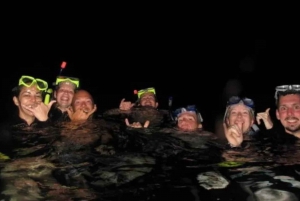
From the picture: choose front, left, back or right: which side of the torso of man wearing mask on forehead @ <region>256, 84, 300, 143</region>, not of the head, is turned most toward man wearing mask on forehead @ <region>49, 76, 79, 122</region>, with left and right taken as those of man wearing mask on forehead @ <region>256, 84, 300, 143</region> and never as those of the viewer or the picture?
right

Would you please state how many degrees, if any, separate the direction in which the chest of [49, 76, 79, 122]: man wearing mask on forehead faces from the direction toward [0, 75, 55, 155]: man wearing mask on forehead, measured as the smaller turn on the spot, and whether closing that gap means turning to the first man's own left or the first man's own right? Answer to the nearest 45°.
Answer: approximately 45° to the first man's own right

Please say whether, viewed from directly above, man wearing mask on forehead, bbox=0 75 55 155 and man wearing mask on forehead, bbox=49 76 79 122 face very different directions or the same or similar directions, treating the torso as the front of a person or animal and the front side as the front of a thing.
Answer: same or similar directions

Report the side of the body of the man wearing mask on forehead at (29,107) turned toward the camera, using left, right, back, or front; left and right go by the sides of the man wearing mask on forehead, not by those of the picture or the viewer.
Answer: front

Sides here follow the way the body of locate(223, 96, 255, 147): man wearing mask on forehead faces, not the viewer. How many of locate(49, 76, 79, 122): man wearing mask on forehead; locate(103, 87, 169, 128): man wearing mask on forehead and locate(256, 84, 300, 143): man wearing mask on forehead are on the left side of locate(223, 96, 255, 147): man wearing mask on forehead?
1

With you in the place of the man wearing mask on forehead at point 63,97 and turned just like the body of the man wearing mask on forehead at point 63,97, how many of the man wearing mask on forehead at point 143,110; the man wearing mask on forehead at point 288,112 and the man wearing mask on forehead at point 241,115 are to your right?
0

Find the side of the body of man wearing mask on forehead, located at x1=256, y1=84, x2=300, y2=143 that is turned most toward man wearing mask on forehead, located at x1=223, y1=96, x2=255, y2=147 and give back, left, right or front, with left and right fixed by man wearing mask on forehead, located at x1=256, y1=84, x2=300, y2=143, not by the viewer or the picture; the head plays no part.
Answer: right

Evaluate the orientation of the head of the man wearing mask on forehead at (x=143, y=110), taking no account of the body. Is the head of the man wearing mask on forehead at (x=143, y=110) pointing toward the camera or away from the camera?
toward the camera

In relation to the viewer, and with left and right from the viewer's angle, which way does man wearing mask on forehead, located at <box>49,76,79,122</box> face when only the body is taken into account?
facing the viewer

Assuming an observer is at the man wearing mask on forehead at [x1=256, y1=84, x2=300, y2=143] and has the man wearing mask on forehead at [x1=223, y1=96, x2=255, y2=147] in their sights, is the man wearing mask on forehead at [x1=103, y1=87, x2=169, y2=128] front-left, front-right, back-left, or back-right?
front-right

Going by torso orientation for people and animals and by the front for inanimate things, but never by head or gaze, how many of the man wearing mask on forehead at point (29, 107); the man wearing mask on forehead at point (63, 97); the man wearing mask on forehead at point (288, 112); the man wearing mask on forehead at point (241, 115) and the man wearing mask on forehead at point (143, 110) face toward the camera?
5

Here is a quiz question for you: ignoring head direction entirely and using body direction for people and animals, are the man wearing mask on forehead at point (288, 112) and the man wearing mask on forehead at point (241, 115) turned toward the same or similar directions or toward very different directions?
same or similar directions

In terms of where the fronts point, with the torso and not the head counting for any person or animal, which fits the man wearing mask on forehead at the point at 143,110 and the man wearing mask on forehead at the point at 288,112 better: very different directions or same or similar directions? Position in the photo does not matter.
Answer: same or similar directions

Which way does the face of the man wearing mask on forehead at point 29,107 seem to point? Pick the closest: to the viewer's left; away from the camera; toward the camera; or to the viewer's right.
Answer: toward the camera

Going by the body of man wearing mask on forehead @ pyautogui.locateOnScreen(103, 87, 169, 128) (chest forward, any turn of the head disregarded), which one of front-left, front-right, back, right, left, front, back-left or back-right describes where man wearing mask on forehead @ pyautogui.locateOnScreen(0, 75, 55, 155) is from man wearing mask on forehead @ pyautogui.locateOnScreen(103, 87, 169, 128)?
front-right

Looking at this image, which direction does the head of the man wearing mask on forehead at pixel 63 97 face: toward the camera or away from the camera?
toward the camera

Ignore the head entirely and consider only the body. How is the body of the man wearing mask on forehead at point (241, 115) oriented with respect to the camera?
toward the camera
